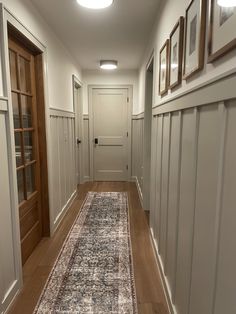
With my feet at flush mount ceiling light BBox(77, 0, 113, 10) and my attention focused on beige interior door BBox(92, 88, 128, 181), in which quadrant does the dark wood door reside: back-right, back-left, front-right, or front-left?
front-left

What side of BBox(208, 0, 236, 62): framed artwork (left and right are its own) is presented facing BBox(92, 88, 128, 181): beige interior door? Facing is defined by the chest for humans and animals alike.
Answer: right

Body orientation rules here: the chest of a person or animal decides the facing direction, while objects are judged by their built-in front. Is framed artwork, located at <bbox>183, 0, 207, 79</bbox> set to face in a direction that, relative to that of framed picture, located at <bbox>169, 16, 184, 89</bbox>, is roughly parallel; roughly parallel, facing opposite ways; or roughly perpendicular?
roughly parallel

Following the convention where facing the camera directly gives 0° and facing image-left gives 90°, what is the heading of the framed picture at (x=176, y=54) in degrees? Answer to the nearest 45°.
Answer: approximately 90°

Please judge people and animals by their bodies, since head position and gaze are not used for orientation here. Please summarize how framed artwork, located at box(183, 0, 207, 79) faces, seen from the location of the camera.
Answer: facing to the left of the viewer

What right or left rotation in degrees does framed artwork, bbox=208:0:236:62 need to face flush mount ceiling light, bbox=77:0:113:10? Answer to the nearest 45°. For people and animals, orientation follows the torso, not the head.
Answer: approximately 90° to its right

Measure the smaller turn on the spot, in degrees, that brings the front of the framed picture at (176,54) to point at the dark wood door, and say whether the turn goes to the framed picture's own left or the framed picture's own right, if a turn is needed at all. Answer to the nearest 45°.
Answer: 0° — it already faces it

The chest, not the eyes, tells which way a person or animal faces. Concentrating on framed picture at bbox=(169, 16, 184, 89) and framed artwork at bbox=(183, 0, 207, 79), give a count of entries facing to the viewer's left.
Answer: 2
